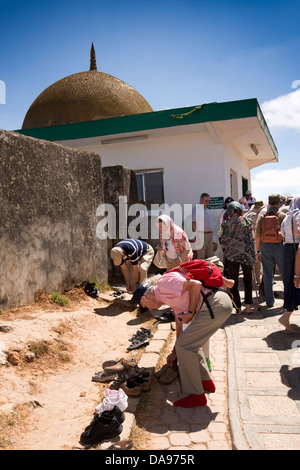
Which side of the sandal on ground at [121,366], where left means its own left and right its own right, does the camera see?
left

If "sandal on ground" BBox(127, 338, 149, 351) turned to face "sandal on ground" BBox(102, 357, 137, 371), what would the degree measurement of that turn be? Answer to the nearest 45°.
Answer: approximately 45° to its left

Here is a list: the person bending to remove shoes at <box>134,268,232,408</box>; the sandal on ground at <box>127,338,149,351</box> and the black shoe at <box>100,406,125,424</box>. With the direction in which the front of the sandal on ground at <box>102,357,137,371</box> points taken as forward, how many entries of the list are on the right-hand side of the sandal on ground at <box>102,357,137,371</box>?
1

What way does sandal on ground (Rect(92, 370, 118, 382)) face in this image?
to the viewer's left

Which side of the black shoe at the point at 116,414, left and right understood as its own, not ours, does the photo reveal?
left

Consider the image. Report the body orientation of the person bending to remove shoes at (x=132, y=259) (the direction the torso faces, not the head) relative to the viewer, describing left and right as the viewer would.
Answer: facing the viewer and to the left of the viewer

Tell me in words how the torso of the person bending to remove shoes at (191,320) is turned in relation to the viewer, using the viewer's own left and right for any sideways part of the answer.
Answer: facing to the left of the viewer

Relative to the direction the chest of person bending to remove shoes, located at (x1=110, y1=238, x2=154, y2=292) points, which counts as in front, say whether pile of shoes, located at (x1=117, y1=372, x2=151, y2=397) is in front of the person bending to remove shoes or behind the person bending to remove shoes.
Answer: in front

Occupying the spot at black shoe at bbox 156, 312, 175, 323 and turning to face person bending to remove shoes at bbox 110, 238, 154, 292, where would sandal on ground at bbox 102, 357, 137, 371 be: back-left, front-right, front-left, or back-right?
back-left
